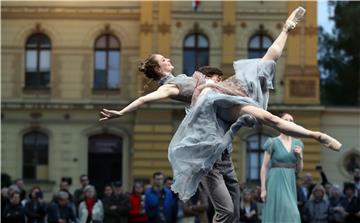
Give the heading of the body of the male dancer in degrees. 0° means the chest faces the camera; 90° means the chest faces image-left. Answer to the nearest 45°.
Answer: approximately 45°

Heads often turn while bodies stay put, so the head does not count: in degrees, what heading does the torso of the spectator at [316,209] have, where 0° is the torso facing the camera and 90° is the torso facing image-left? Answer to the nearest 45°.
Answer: approximately 0°

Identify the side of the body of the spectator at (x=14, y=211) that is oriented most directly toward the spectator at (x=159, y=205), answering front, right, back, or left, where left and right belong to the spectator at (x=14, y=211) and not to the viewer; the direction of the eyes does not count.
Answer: left

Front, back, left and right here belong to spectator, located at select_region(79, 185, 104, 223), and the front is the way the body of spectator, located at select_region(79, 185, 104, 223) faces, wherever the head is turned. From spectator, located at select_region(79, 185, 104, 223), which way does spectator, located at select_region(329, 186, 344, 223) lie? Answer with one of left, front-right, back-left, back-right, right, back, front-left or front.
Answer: left

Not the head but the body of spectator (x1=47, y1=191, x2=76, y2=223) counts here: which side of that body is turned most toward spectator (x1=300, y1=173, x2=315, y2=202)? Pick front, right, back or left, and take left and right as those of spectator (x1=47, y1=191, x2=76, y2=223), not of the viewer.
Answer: left

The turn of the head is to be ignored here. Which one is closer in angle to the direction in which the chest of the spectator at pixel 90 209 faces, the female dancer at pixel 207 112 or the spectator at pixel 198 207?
the female dancer

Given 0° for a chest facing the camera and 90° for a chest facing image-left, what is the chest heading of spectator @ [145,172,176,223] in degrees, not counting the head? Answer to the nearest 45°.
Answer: approximately 0°

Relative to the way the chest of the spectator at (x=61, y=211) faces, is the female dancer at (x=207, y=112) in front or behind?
in front
